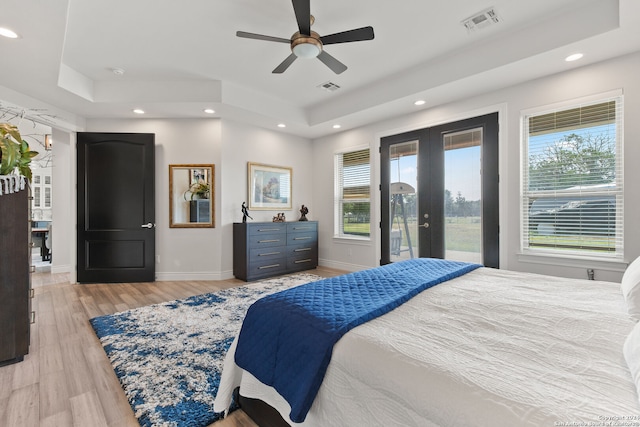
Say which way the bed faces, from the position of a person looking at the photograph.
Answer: facing away from the viewer and to the left of the viewer

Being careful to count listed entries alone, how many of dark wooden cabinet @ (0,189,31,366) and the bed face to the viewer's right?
1

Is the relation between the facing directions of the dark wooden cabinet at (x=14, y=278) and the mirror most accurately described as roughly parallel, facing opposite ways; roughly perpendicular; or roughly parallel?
roughly perpendicular

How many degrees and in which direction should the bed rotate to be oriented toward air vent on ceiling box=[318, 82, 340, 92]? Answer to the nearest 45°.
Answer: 0° — it already faces it

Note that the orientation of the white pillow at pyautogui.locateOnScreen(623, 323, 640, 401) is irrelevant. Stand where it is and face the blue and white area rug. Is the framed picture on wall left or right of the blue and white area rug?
right

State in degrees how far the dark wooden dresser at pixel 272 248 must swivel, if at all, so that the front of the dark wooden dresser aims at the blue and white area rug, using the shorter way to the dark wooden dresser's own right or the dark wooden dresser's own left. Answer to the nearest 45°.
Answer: approximately 45° to the dark wooden dresser's own right

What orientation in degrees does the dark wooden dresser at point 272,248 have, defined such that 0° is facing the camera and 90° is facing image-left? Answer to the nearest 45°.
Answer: approximately 315°

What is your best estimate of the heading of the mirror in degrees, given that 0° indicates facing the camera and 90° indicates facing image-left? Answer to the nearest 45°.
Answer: approximately 0°

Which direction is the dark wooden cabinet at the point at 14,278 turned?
to the viewer's right
